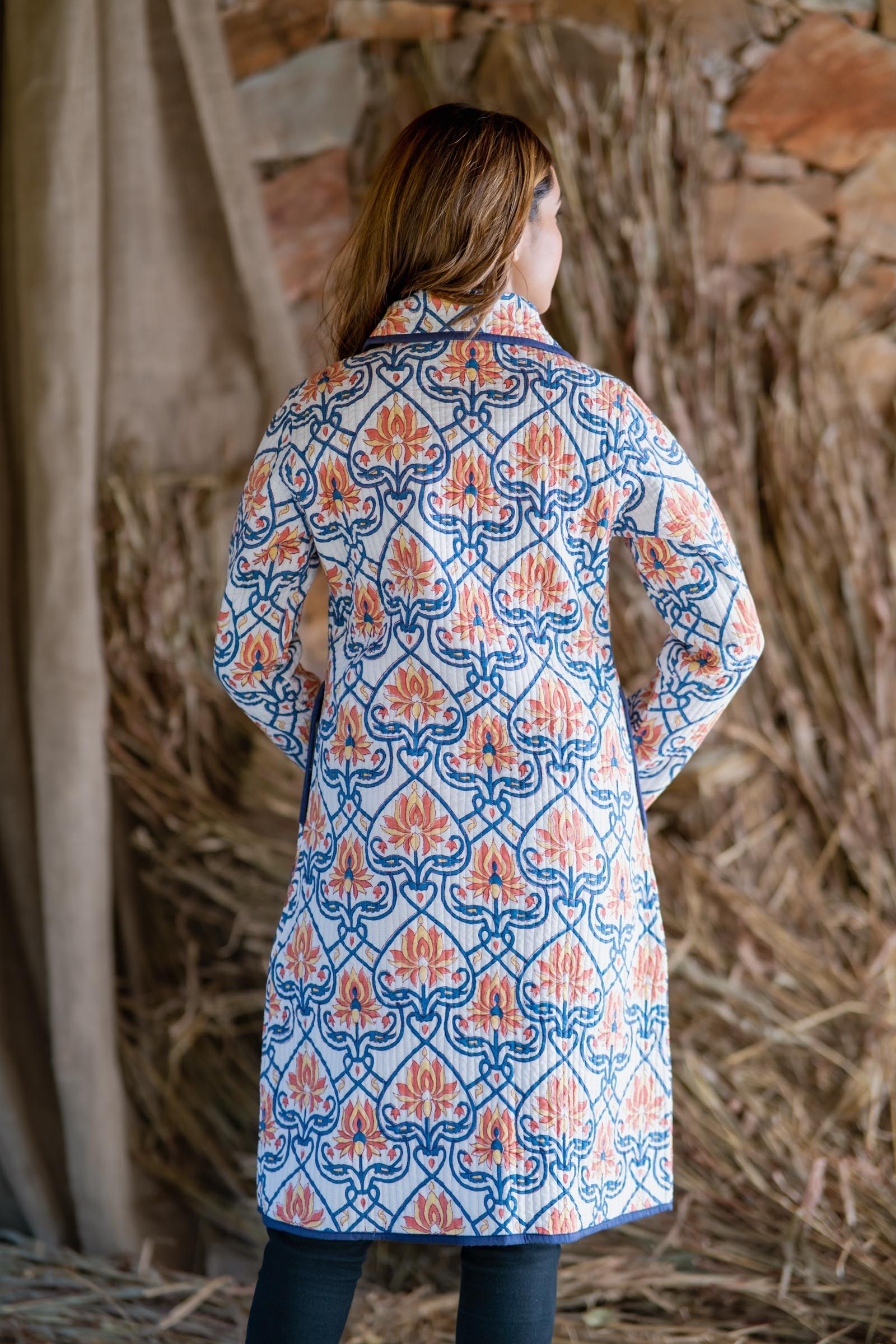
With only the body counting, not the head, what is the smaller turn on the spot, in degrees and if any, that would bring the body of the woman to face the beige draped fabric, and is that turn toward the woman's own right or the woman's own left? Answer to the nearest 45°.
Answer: approximately 45° to the woman's own left

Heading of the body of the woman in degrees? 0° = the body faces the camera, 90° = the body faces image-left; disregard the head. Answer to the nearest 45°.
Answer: approximately 180°

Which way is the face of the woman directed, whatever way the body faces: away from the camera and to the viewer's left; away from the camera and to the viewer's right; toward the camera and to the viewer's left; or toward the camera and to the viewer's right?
away from the camera and to the viewer's right
